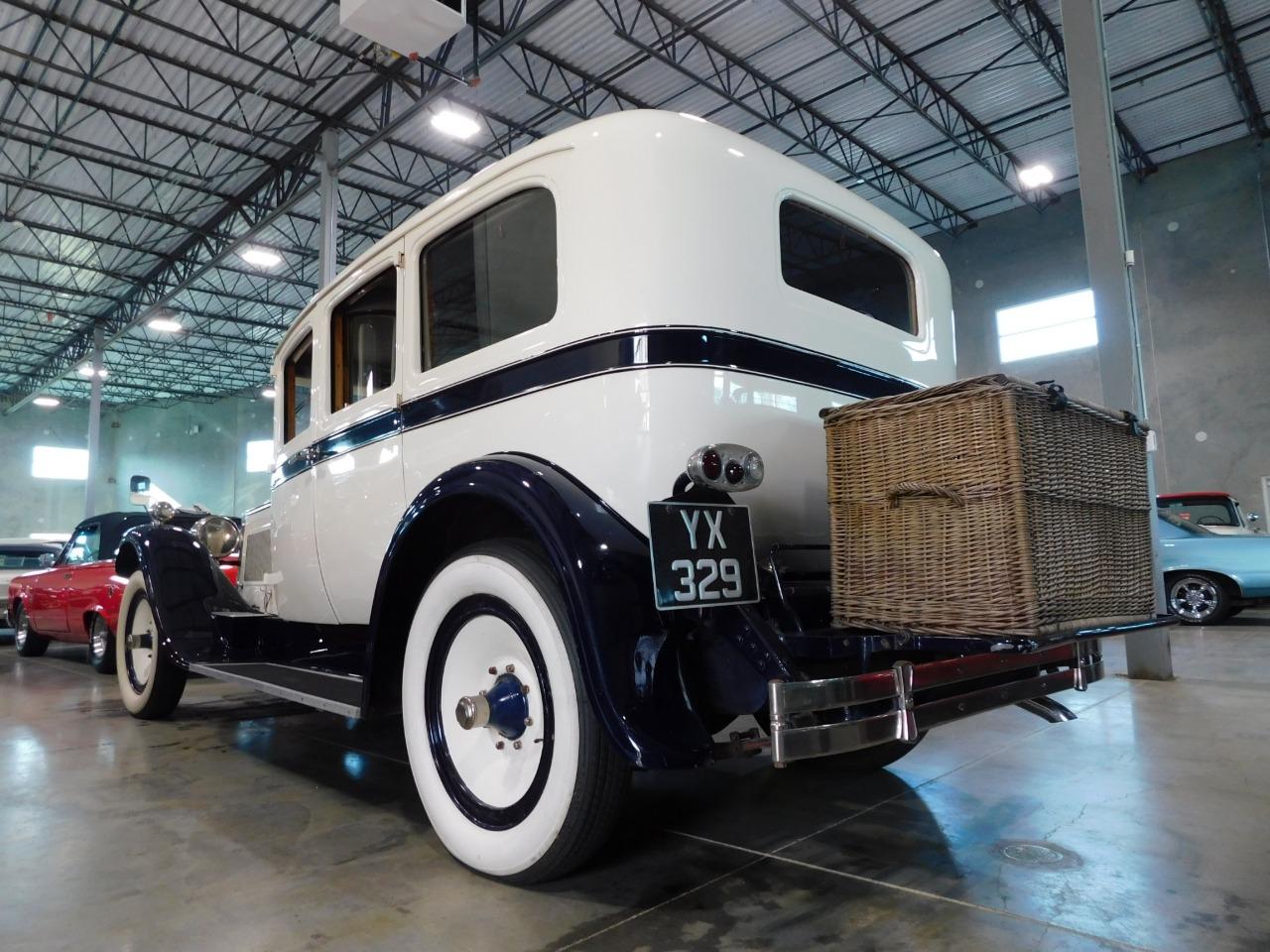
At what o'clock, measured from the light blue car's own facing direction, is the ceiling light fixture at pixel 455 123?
The ceiling light fixture is roughly at 11 o'clock from the light blue car.

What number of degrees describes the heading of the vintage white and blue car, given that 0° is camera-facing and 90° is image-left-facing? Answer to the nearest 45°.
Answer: approximately 135°

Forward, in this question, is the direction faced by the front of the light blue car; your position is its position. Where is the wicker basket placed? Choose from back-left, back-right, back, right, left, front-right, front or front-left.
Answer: left

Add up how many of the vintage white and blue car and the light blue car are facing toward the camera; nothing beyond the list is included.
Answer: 0

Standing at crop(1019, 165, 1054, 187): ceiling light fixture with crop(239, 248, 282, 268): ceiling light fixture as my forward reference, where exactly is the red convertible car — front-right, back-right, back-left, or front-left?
front-left

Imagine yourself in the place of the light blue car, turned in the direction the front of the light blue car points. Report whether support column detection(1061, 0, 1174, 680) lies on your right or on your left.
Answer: on your left

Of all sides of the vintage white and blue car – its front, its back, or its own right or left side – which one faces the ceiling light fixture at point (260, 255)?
front

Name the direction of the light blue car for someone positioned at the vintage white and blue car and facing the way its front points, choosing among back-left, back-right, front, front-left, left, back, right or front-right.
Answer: right

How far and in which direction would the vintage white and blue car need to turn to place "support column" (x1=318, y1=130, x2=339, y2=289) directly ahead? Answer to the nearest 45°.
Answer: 0° — it already faces it

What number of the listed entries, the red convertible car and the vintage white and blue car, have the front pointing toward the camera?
0

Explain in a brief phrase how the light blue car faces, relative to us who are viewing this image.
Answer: facing to the left of the viewer
